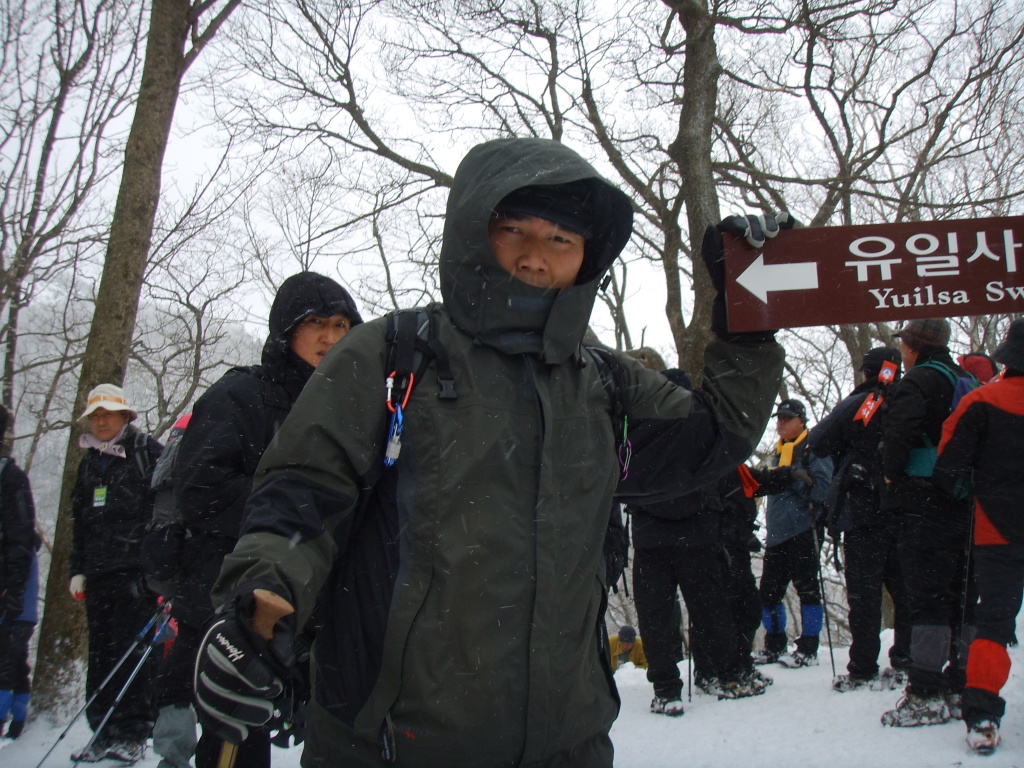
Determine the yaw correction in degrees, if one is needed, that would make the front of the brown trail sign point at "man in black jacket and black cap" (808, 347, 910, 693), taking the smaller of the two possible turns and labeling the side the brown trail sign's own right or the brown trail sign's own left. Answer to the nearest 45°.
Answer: approximately 180°

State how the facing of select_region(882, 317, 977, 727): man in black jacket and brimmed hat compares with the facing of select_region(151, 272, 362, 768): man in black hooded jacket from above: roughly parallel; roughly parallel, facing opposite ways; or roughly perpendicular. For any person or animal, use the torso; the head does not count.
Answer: roughly parallel, facing opposite ways

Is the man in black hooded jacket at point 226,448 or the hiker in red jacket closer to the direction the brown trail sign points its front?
the man in black hooded jacket

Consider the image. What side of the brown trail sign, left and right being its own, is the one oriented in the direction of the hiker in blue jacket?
back

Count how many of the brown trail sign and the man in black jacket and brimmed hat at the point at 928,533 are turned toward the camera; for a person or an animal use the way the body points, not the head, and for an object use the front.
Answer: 1

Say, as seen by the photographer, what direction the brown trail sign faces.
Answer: facing the viewer

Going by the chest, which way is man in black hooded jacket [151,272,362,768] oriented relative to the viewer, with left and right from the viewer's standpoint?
facing the viewer and to the right of the viewer
